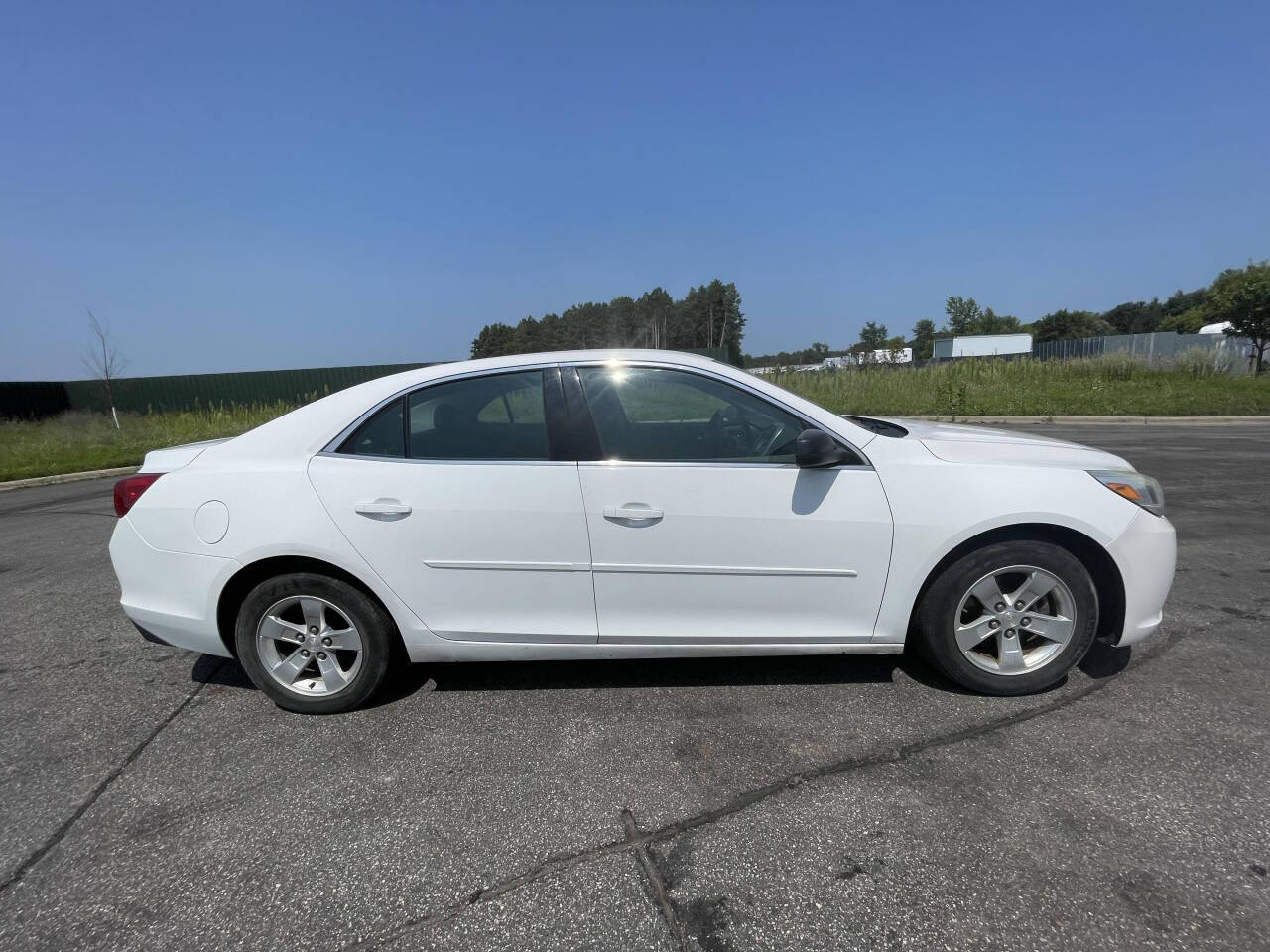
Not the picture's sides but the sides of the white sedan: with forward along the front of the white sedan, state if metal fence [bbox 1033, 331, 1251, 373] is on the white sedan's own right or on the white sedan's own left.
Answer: on the white sedan's own left

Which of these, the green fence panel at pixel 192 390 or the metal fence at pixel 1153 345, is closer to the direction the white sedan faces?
the metal fence

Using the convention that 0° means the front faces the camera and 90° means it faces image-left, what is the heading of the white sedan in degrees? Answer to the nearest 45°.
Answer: approximately 270°

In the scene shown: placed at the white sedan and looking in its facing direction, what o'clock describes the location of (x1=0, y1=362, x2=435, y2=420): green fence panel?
The green fence panel is roughly at 8 o'clock from the white sedan.
